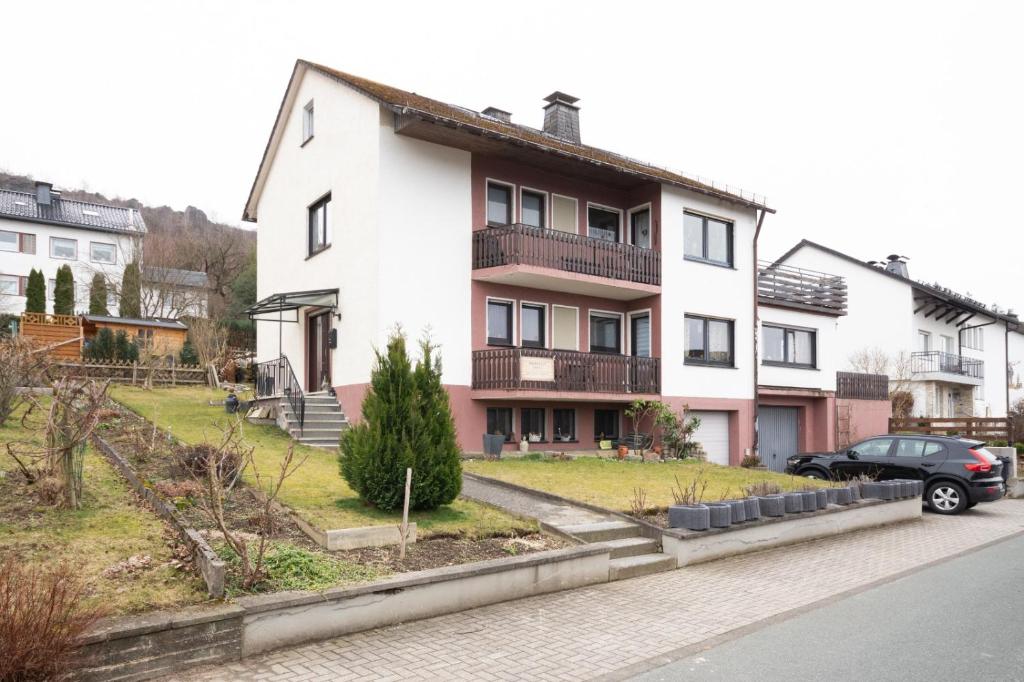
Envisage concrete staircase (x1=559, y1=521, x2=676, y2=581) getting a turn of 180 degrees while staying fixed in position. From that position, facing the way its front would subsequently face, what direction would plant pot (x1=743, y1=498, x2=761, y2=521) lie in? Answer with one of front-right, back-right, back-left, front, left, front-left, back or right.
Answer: right

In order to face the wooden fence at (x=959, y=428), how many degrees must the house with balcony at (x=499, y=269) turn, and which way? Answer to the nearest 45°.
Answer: approximately 90° to its left

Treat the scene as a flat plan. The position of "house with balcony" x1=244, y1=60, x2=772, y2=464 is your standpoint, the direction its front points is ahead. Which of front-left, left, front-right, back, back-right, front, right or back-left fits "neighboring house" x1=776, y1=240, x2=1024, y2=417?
left

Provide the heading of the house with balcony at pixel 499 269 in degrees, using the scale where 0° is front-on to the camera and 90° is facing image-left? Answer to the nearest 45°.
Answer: approximately 315°

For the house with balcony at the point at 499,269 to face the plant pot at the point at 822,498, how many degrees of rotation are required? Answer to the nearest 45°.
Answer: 0° — it already faces it

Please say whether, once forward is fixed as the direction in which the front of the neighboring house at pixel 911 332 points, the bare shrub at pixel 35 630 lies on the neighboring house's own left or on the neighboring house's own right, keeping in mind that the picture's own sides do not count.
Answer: on the neighboring house's own right

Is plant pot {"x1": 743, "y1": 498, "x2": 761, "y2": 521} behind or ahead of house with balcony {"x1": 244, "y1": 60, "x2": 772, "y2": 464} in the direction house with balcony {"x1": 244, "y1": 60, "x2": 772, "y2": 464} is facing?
ahead

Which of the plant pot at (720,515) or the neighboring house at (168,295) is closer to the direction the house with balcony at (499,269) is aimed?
the plant pot

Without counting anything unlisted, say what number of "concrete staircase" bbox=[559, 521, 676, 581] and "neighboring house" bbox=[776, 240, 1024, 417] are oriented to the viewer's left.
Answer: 0

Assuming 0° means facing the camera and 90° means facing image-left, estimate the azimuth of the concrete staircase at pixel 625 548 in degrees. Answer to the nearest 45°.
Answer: approximately 315°

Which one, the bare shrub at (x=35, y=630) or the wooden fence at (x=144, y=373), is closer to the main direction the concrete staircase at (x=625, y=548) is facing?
the bare shrub

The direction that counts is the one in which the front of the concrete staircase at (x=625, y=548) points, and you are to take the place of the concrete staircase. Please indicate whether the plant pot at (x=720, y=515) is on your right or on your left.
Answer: on your left

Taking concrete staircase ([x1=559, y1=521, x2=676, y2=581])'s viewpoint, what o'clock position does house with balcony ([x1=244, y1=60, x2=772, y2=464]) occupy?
The house with balcony is roughly at 7 o'clock from the concrete staircase.

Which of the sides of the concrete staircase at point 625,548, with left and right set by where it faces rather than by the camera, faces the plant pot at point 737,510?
left
